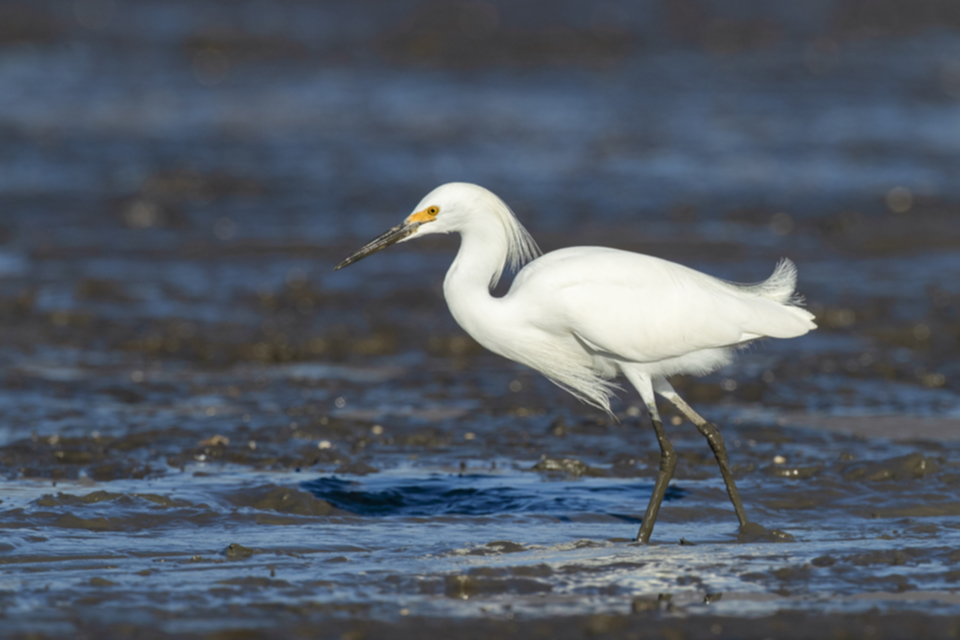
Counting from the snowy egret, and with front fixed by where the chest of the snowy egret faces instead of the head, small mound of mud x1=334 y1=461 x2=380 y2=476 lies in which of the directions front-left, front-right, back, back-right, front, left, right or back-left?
front-right

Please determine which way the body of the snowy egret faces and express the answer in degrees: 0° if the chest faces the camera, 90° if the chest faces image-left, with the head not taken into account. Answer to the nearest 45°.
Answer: approximately 90°

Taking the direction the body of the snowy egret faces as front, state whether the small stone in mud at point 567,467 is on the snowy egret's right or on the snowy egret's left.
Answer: on the snowy egret's right

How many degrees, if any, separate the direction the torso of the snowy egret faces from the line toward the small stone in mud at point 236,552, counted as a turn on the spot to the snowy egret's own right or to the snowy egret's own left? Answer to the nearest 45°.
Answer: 0° — it already faces it

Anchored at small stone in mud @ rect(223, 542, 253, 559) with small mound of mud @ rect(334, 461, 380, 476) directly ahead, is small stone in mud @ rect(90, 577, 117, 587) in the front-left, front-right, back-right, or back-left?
back-left

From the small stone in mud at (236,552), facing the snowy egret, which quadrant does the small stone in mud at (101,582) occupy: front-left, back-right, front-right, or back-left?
back-right

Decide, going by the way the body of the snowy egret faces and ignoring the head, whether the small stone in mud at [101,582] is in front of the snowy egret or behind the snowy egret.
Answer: in front

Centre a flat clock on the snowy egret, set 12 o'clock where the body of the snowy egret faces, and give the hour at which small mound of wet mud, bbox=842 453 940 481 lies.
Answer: The small mound of wet mud is roughly at 5 o'clock from the snowy egret.
